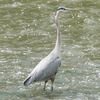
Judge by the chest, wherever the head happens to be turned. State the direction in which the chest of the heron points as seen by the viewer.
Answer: to the viewer's right
